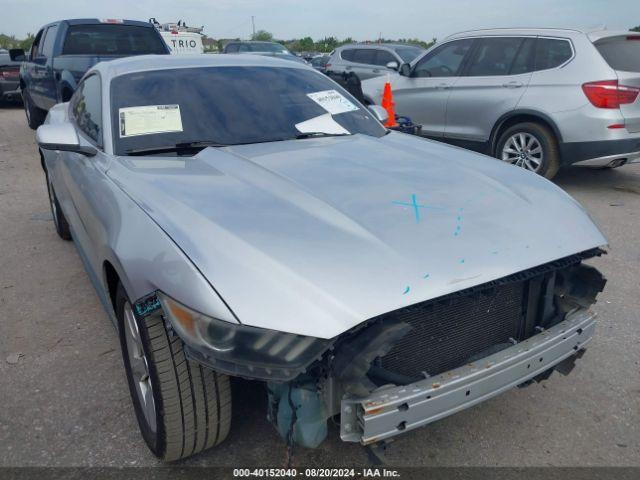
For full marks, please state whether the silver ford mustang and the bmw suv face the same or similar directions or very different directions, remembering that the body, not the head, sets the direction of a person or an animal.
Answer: very different directions

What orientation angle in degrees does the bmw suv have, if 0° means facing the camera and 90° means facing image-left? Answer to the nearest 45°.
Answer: approximately 135°

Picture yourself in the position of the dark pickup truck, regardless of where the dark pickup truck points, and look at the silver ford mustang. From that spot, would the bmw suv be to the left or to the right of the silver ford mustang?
left

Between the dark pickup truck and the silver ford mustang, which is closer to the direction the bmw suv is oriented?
the dark pickup truck

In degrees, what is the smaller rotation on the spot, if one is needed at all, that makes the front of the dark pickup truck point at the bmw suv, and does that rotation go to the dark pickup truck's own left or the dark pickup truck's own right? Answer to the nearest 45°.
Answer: approximately 180°

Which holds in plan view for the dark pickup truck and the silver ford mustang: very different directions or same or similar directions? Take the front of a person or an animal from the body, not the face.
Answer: very different directions

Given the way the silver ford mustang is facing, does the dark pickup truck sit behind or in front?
behind

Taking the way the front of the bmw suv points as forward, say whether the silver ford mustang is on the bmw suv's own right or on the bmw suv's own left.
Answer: on the bmw suv's own left

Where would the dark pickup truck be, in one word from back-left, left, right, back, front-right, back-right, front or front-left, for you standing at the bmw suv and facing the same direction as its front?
front-left

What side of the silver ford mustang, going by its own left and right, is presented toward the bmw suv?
left
